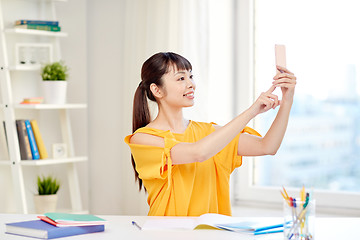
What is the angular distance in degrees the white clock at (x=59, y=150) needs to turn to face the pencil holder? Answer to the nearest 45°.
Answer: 0° — it already faces it

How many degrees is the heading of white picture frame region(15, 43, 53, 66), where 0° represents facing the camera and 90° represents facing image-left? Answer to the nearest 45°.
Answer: approximately 0°

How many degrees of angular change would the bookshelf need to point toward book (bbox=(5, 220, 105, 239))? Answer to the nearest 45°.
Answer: approximately 45° to its right

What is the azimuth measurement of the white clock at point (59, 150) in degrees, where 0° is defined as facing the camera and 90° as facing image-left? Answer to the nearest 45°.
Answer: approximately 0°

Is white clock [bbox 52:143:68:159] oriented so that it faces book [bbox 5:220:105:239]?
yes

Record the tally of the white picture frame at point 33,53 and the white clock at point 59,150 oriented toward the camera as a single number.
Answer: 2

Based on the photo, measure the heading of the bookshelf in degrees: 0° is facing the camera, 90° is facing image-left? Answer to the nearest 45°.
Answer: approximately 315°
